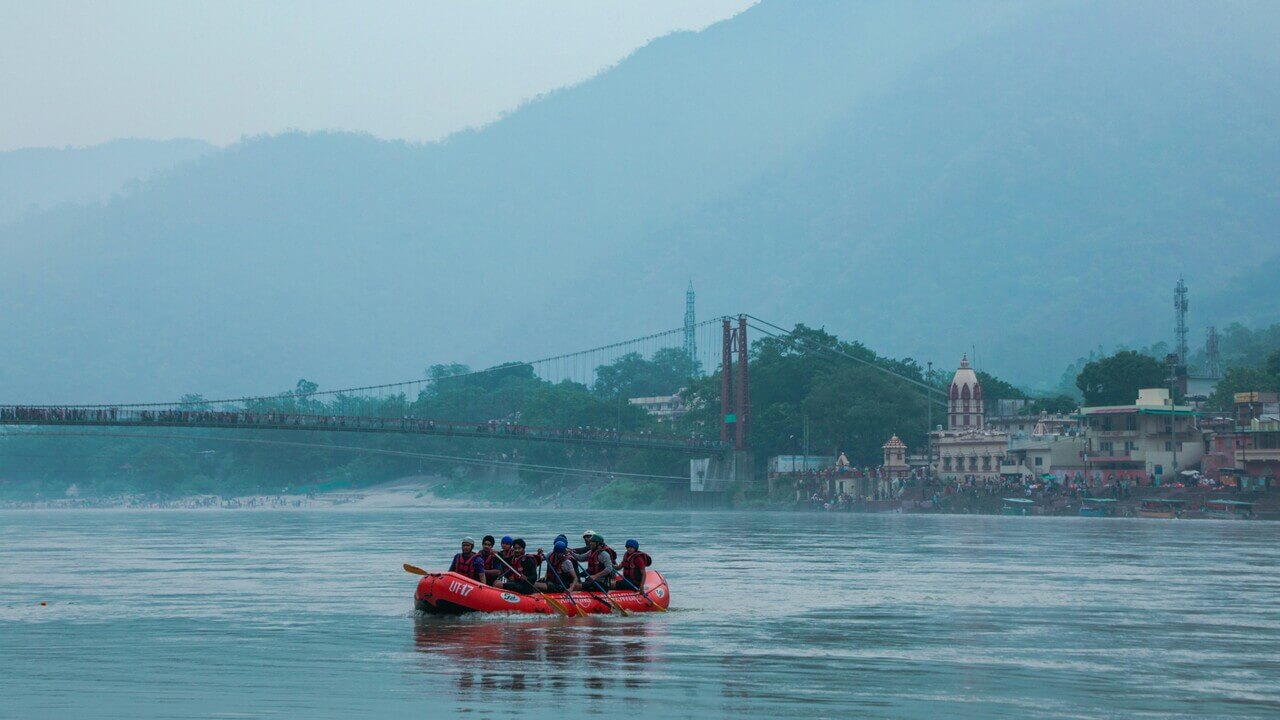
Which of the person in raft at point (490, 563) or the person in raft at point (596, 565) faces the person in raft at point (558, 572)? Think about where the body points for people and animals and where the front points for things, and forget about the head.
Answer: the person in raft at point (596, 565)

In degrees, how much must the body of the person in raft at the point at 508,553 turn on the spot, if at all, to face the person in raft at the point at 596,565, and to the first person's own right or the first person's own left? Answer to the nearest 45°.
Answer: approximately 180°

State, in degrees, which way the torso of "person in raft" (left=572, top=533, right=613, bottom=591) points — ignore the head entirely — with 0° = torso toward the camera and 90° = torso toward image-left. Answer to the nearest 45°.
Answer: approximately 45°

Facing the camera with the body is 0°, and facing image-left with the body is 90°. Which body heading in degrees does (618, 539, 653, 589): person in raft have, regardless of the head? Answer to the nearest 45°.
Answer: approximately 45°

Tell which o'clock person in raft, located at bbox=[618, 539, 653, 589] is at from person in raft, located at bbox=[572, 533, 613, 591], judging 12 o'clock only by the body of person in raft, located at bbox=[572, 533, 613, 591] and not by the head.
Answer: person in raft, located at bbox=[618, 539, 653, 589] is roughly at 7 o'clock from person in raft, located at bbox=[572, 533, 613, 591].

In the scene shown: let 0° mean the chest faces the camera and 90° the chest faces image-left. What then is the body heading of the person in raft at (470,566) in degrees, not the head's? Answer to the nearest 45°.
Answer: approximately 45°

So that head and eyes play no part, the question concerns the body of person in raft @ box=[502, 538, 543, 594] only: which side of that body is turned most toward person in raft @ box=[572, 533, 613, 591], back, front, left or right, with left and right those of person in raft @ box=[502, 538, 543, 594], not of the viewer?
back

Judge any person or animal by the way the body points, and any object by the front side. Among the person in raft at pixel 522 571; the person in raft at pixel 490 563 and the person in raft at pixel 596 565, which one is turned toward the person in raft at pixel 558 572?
the person in raft at pixel 596 565
